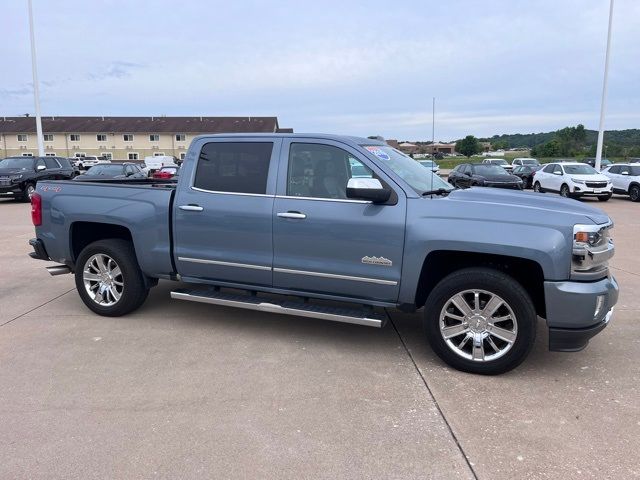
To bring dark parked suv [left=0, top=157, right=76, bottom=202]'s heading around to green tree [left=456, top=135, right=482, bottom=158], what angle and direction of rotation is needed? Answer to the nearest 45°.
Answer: approximately 135° to its left

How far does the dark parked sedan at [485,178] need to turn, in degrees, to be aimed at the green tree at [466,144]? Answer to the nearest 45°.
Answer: approximately 135° to its left

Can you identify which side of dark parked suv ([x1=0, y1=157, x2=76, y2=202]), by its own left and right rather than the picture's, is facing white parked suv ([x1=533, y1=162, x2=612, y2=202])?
left

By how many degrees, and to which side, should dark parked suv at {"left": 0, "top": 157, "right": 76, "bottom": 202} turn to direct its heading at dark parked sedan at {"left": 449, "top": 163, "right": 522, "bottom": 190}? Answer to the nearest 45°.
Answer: approximately 135° to its left

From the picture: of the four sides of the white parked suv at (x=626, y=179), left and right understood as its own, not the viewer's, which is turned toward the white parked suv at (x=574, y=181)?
right

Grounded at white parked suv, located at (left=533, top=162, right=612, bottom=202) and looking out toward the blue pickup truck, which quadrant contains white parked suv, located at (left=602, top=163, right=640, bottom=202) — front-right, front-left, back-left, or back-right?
back-left

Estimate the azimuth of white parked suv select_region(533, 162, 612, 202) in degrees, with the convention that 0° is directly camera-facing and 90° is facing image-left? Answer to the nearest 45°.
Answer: approximately 315°

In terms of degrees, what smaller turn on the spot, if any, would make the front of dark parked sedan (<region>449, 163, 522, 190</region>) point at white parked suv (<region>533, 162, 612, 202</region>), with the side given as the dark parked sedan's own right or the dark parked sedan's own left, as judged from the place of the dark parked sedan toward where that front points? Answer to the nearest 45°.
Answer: approximately 45° to the dark parked sedan's own left

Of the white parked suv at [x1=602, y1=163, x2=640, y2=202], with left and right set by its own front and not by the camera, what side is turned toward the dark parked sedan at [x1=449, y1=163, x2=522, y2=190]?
right

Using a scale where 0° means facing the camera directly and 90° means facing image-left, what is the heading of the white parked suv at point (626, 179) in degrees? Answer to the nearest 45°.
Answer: approximately 315°

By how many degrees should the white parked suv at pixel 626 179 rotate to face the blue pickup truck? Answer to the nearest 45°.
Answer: approximately 45° to its right
